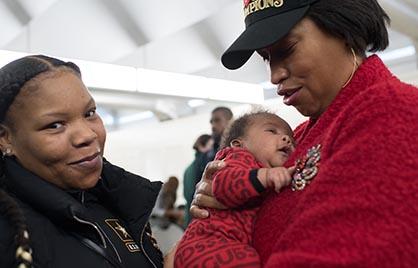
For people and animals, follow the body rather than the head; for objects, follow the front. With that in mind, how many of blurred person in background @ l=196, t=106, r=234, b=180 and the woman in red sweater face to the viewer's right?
0

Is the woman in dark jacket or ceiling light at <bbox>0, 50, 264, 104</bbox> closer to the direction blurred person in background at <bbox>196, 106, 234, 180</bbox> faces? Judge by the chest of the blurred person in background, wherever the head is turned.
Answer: the woman in dark jacket

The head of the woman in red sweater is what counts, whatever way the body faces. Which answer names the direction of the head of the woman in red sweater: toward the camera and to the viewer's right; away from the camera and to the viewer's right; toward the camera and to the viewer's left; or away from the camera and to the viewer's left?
toward the camera and to the viewer's left

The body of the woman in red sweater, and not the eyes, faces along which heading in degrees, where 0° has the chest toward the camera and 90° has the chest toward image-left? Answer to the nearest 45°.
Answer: approximately 45°

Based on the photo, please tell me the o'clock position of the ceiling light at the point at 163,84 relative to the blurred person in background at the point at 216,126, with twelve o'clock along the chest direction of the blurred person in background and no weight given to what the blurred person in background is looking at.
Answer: The ceiling light is roughly at 4 o'clock from the blurred person in background.

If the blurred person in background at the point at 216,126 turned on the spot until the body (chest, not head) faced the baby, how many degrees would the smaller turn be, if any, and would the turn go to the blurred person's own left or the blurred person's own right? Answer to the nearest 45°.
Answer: approximately 45° to the blurred person's own left
